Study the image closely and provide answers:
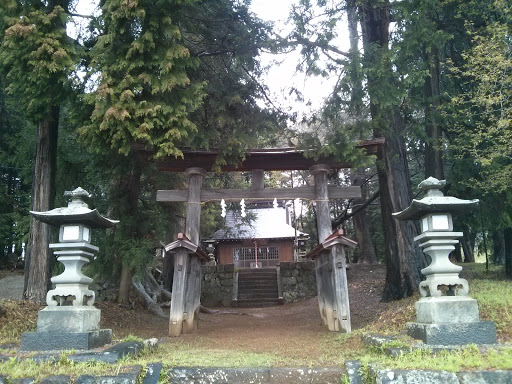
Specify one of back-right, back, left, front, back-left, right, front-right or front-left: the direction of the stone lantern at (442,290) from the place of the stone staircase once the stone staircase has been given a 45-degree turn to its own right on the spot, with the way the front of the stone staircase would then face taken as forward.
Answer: front-left

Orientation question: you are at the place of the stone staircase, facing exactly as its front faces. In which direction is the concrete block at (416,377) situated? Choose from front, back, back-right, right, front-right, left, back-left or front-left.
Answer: front

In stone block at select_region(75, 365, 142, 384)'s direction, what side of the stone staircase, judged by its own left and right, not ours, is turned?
front

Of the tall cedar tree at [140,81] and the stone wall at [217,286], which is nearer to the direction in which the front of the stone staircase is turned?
the tall cedar tree

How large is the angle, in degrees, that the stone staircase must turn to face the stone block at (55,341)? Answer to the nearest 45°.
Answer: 0° — it already faces it

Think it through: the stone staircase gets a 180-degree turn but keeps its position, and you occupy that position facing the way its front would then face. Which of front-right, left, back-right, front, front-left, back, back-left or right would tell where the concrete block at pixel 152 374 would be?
back

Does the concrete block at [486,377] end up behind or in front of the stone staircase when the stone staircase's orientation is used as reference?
in front

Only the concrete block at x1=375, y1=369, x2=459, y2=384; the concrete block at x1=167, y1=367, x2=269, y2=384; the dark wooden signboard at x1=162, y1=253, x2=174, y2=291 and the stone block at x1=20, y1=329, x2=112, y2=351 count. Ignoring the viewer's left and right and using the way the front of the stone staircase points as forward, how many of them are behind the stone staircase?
0

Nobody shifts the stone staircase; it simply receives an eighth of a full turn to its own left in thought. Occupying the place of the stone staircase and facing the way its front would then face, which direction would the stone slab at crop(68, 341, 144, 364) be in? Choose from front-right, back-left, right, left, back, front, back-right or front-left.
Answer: front-right

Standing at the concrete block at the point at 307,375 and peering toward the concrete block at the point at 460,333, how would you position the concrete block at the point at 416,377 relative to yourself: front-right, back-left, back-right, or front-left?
front-right

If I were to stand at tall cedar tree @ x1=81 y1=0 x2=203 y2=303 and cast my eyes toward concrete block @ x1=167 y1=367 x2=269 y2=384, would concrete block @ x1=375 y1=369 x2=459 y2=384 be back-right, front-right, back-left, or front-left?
front-left

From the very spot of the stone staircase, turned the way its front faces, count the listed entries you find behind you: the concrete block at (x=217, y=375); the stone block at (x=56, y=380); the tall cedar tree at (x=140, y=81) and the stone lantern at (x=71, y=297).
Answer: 0

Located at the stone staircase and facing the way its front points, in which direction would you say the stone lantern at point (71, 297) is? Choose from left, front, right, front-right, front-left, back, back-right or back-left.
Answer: front

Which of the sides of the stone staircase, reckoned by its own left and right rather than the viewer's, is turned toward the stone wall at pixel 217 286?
right

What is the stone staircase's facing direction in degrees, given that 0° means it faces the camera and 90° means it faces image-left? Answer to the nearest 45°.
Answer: approximately 0°

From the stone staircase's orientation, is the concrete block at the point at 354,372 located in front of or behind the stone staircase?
in front

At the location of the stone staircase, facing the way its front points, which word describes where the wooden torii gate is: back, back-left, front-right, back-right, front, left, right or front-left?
front

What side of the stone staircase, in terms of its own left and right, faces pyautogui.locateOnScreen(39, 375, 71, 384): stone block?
front
